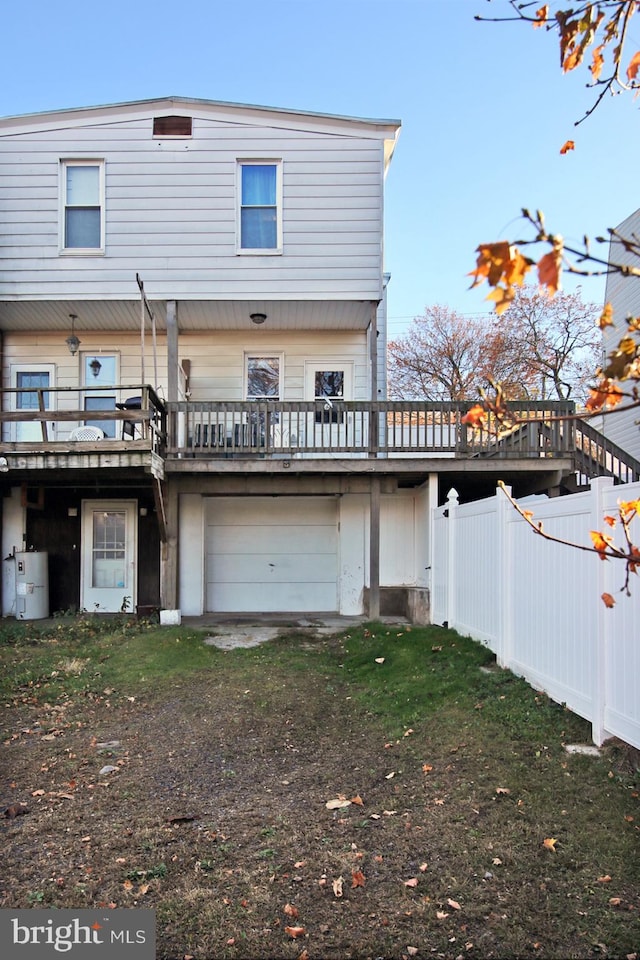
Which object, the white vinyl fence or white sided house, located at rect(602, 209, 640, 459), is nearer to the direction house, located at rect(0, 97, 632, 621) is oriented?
the white vinyl fence

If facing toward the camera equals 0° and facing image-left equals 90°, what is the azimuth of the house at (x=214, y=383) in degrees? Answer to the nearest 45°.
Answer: approximately 180°

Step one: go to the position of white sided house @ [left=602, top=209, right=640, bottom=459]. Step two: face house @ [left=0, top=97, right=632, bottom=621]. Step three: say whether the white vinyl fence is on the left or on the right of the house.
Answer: left

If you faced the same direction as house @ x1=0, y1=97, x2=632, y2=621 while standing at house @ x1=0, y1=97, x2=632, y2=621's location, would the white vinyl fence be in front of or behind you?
in front

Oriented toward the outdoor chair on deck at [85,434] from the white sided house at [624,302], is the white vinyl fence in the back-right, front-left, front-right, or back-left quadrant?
front-left
